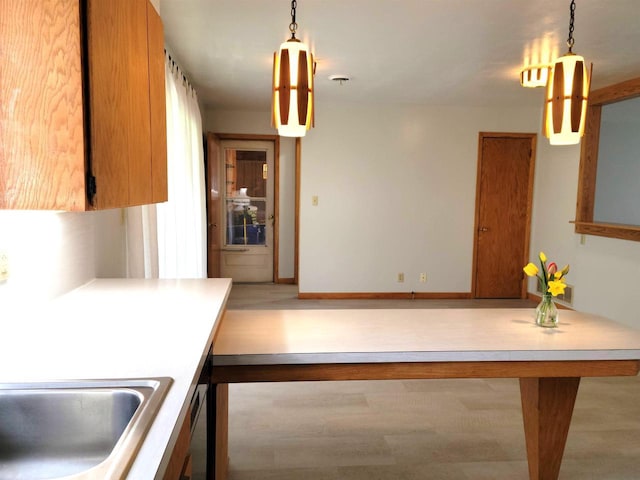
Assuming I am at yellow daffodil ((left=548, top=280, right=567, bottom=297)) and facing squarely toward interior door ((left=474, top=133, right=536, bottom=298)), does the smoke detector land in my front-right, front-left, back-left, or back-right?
front-left

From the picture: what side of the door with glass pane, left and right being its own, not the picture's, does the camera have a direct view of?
front

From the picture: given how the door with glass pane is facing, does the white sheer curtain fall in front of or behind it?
in front

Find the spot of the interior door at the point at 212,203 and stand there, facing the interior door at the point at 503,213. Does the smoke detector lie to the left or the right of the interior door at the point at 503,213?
right

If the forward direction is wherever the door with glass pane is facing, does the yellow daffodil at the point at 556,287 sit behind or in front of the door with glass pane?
in front

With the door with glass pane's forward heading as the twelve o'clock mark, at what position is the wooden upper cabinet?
The wooden upper cabinet is roughly at 12 o'clock from the door with glass pane.

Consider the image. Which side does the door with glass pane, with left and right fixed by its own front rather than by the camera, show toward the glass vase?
front

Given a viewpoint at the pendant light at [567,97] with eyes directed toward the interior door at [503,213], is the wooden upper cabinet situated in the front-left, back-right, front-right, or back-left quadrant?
back-left

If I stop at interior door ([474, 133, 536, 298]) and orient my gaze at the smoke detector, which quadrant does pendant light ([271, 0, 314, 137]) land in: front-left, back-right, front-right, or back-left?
front-left

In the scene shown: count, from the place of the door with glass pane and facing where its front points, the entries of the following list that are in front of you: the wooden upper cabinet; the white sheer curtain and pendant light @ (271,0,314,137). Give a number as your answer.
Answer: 3

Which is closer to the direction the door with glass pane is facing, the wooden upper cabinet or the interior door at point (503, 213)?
the wooden upper cabinet

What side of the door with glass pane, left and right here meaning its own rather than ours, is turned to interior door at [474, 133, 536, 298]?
left

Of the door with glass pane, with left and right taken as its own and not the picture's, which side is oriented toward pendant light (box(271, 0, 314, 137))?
front
